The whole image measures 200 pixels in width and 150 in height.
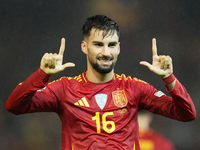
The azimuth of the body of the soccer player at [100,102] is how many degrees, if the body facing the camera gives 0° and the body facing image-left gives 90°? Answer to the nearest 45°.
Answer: approximately 0°

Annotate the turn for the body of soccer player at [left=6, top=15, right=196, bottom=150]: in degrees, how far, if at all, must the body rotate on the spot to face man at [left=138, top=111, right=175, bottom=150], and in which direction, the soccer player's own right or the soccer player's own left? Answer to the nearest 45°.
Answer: approximately 135° to the soccer player's own left
